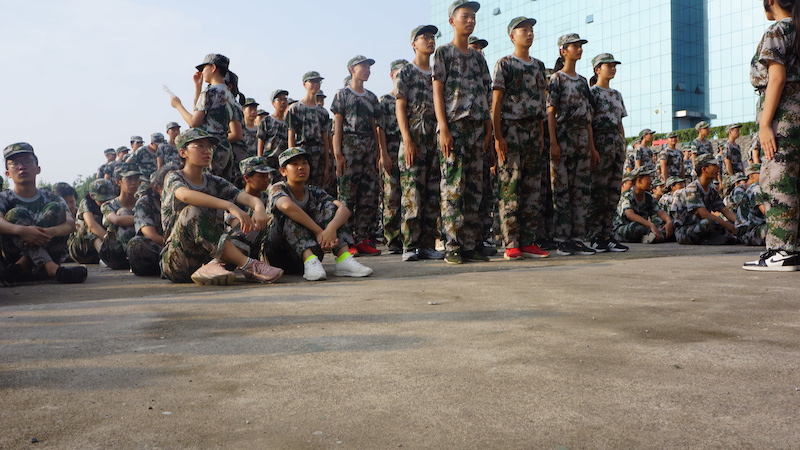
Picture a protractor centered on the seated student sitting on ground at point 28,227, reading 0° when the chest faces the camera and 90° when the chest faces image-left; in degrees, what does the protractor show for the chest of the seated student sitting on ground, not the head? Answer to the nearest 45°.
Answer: approximately 0°

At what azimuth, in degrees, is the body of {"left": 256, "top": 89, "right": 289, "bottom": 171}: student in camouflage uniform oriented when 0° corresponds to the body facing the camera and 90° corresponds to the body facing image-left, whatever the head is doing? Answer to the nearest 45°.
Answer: approximately 315°

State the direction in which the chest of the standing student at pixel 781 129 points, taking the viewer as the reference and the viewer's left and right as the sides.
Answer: facing to the left of the viewer

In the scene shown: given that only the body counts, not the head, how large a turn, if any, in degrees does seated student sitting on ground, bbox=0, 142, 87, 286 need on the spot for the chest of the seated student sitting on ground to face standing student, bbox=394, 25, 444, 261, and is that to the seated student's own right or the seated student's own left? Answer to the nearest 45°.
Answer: approximately 90° to the seated student's own left

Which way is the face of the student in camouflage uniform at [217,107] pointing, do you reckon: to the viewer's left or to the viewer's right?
to the viewer's left

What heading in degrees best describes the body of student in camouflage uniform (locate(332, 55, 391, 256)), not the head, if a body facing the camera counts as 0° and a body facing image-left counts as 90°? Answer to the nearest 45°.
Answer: approximately 315°

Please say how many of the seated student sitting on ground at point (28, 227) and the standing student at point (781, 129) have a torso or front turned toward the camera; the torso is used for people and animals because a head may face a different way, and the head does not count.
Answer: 1

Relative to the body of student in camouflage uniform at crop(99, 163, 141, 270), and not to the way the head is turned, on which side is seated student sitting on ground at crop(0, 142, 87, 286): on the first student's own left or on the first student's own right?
on the first student's own right

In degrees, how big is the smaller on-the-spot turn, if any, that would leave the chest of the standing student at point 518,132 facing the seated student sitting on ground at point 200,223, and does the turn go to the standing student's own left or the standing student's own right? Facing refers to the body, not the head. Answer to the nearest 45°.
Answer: approximately 90° to the standing student's own right

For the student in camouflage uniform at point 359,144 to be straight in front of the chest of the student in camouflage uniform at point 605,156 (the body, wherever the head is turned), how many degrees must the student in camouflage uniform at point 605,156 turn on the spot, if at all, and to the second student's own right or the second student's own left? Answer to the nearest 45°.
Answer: approximately 135° to the second student's own right

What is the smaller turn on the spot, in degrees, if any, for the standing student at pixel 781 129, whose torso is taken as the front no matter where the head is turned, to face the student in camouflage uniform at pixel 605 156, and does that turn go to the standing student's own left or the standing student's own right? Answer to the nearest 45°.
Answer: approximately 45° to the standing student's own right
